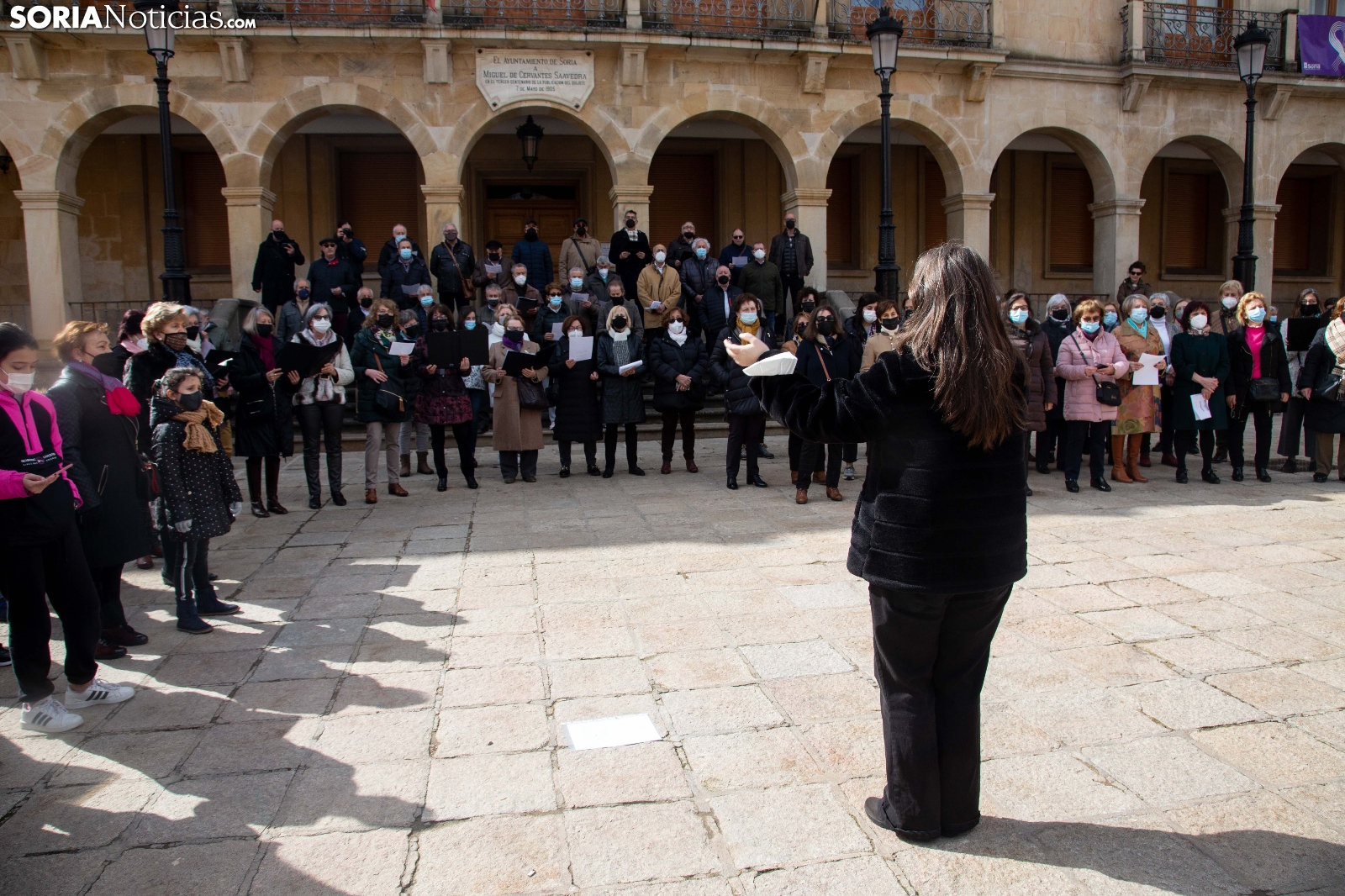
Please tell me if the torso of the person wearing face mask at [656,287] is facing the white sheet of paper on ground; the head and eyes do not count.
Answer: yes

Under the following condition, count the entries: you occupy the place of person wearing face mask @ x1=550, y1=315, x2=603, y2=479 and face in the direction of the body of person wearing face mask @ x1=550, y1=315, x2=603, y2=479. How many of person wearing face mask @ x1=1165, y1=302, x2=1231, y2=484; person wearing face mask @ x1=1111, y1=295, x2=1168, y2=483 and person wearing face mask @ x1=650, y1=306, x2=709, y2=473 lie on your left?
3

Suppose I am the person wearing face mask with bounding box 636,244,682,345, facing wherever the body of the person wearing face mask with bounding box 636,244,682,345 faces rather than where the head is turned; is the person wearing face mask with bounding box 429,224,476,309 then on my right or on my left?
on my right

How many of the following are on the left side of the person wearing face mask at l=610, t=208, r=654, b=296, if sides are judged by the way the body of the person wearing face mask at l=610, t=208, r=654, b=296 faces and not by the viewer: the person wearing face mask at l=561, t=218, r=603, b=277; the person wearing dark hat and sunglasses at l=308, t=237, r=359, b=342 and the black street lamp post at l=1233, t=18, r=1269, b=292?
1

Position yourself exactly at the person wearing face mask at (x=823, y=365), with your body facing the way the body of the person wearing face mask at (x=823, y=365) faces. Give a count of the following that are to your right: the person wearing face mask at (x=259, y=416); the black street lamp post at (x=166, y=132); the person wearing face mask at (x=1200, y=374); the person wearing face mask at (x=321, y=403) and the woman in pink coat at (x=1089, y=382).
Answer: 3

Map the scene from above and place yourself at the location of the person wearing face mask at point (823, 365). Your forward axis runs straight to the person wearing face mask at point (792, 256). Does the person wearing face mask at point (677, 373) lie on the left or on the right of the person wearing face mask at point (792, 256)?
left

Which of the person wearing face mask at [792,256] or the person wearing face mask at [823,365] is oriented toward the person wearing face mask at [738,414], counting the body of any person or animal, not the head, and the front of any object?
the person wearing face mask at [792,256]

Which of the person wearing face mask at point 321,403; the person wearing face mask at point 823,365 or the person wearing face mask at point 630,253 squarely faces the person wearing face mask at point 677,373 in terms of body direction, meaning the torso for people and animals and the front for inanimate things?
the person wearing face mask at point 630,253

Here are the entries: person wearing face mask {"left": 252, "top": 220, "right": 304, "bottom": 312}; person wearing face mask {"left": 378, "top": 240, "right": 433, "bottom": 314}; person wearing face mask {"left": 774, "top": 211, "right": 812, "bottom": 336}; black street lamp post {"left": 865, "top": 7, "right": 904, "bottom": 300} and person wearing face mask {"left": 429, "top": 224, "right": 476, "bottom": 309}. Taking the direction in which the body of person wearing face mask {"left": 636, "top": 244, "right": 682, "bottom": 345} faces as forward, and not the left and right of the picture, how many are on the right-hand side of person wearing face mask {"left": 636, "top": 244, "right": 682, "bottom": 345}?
3

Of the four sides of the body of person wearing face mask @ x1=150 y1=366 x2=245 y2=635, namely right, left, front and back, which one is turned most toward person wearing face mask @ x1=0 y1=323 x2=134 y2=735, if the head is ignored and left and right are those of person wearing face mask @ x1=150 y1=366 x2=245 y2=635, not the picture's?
right
